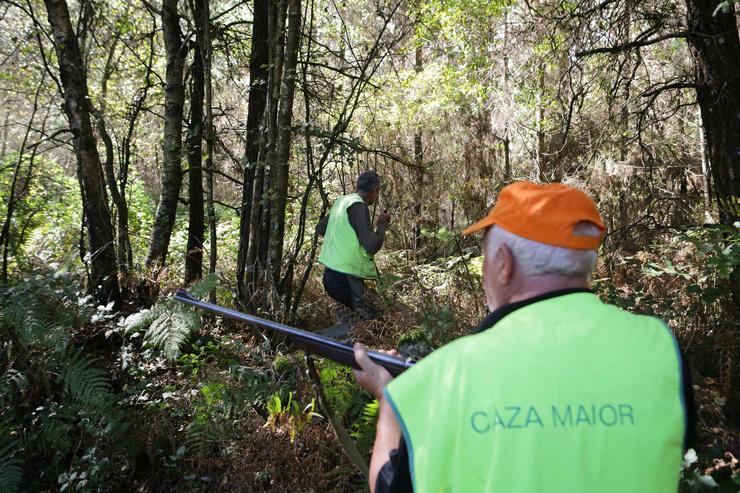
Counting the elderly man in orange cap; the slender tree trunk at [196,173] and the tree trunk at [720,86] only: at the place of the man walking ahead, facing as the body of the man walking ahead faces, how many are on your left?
1

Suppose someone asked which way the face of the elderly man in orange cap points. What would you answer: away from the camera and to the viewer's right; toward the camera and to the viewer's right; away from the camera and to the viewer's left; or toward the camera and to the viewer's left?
away from the camera and to the viewer's left

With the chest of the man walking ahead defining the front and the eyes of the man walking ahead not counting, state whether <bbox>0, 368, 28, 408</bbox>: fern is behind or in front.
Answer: behind

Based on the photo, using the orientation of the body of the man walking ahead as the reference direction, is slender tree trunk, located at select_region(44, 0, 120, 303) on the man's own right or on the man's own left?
on the man's own left

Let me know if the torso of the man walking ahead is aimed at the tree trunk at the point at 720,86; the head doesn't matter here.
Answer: no

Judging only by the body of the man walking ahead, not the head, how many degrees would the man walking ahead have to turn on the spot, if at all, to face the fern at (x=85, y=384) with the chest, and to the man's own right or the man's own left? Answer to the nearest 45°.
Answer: approximately 180°

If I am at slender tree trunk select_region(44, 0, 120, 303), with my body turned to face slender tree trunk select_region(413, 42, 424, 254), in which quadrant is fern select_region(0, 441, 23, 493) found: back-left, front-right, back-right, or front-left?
back-right

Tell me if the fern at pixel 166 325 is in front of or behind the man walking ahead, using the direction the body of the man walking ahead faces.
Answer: behind

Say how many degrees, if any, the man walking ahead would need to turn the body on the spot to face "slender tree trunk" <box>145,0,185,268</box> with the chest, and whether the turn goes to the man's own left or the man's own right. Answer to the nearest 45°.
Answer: approximately 90° to the man's own left

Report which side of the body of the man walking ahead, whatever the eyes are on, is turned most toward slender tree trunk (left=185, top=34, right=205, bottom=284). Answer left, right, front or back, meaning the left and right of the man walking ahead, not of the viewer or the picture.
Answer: left

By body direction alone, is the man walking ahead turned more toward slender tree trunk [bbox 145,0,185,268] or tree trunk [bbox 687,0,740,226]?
the tree trunk

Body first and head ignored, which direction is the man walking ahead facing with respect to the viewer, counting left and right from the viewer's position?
facing away from the viewer and to the right of the viewer
